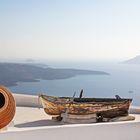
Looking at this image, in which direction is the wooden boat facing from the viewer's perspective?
to the viewer's left

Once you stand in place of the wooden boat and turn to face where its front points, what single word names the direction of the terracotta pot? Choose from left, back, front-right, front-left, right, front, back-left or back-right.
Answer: front-left
